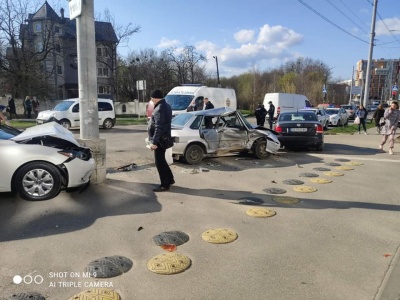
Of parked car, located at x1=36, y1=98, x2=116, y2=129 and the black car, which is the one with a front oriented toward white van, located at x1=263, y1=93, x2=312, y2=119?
the black car

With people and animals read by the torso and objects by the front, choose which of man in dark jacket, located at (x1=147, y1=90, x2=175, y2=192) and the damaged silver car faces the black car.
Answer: the damaged silver car

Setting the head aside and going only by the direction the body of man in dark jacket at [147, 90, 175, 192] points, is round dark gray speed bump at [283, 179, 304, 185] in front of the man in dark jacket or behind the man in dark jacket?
behind

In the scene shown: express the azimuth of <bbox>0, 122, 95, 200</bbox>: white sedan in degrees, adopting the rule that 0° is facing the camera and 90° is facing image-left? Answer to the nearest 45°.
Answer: approximately 270°

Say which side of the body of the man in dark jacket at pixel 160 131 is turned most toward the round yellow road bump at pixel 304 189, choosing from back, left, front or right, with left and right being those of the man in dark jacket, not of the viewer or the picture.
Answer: back

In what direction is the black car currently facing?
away from the camera

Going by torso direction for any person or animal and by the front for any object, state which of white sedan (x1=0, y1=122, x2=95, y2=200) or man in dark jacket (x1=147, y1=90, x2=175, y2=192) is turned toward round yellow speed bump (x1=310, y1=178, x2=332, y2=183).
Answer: the white sedan

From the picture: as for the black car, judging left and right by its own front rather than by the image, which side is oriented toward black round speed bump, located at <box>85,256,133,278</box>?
back

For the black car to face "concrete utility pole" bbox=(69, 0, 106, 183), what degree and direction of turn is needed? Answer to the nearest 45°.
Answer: approximately 135° to its left

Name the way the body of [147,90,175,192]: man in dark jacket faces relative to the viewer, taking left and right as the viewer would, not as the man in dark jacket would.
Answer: facing to the left of the viewer

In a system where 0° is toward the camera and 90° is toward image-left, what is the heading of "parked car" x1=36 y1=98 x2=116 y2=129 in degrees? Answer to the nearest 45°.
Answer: approximately 45°

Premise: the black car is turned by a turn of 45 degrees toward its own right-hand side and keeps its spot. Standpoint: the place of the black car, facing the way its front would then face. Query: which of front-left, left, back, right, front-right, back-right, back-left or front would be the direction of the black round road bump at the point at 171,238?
back-right

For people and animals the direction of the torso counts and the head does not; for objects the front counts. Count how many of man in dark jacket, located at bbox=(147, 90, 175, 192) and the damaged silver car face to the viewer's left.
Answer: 1
